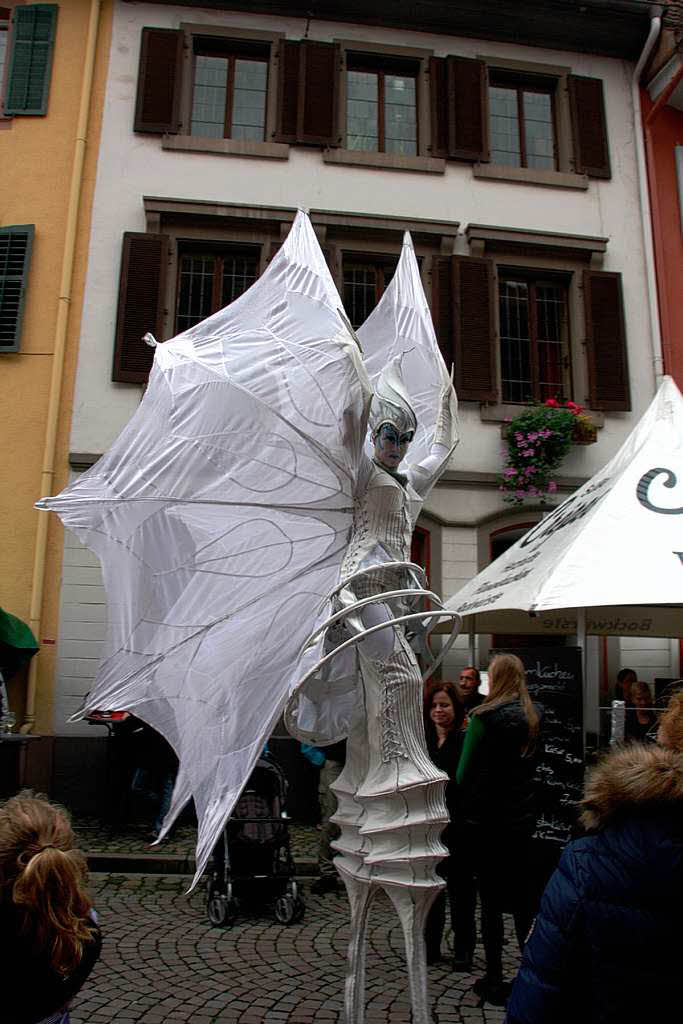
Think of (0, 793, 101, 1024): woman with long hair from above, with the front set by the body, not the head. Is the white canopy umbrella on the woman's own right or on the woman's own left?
on the woman's own right

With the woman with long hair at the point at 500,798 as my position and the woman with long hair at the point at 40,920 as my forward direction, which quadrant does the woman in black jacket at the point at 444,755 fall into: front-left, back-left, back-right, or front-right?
back-right

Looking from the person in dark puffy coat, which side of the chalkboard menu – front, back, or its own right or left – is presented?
front

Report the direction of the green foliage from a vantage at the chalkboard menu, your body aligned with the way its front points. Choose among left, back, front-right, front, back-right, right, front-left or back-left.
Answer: back

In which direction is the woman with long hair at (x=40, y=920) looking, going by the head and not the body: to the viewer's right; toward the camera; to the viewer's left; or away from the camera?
away from the camera

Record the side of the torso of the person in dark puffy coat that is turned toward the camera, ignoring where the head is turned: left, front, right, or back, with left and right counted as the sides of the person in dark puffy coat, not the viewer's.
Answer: back

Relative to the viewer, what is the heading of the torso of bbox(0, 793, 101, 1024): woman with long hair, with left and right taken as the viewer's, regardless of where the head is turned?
facing away from the viewer and to the left of the viewer

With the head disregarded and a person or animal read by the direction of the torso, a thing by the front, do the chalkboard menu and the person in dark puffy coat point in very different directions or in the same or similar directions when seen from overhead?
very different directions

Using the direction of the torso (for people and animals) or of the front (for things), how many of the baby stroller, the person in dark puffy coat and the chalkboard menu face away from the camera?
1

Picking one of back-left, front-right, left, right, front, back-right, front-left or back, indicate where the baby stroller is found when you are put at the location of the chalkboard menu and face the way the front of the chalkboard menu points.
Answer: right

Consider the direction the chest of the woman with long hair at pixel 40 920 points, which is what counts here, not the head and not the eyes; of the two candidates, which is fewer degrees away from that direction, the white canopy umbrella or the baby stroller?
the baby stroller

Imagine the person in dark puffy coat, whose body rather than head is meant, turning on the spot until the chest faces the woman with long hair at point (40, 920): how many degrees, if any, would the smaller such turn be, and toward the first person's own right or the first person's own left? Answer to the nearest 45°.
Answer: approximately 90° to the first person's own left

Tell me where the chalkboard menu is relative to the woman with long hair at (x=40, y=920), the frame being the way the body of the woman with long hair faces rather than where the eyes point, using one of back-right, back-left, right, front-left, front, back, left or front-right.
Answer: right
